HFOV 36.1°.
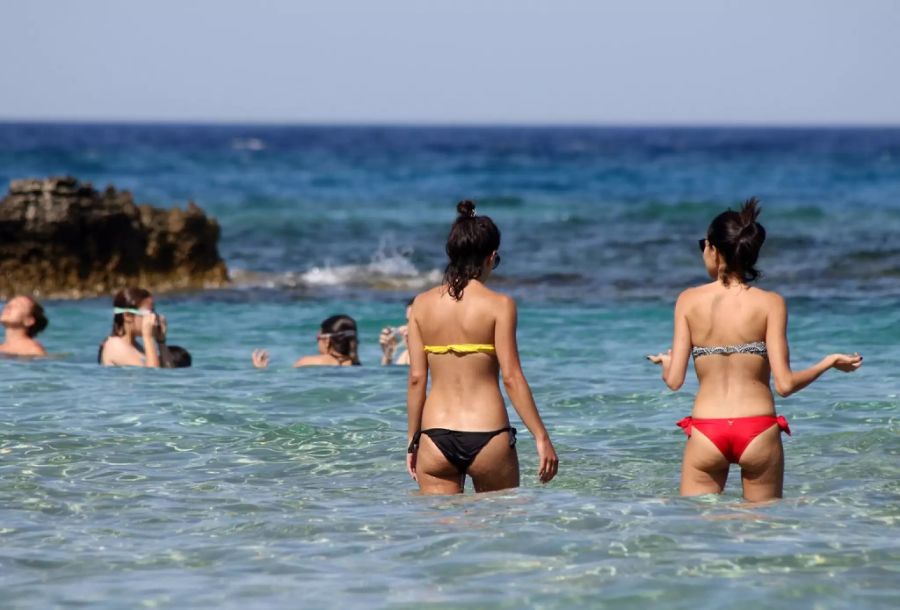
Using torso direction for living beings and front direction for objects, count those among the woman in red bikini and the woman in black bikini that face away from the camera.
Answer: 2

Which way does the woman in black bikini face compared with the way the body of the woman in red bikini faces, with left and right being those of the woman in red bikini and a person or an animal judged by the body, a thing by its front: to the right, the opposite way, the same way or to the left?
the same way

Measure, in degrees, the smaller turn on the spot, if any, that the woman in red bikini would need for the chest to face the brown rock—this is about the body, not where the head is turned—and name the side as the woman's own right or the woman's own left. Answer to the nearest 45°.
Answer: approximately 45° to the woman's own left

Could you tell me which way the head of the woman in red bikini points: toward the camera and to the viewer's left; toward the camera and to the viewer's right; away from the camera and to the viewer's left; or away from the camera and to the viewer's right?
away from the camera and to the viewer's left

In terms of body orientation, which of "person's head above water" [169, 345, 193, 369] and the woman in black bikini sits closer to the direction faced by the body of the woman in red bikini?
the person's head above water

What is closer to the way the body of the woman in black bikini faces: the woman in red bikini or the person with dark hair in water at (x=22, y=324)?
the person with dark hair in water

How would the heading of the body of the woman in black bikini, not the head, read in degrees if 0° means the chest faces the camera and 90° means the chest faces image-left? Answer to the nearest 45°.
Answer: approximately 180°

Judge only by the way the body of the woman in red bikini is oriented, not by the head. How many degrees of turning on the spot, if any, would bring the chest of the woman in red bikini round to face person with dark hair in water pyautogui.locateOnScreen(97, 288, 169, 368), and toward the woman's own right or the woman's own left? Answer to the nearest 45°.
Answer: approximately 45° to the woman's own left

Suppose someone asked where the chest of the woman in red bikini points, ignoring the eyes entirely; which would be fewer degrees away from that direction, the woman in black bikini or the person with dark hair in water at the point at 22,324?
the person with dark hair in water

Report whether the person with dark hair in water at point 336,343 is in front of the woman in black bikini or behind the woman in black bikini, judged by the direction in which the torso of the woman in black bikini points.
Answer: in front

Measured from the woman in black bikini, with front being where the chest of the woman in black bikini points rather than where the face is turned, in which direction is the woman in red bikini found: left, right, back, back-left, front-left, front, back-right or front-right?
right

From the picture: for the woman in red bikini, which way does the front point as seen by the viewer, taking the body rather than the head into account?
away from the camera

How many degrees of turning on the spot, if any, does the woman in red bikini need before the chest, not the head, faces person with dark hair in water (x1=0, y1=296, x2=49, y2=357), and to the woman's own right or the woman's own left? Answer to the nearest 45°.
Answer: approximately 45° to the woman's own left
